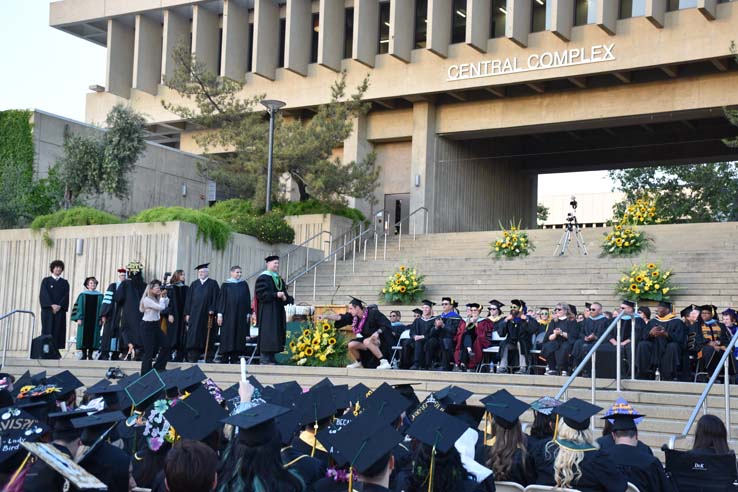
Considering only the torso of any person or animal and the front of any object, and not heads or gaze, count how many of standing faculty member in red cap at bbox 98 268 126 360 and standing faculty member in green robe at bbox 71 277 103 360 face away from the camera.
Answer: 0

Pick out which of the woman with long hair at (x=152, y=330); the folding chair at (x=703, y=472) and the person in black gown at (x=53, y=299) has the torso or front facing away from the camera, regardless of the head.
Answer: the folding chair

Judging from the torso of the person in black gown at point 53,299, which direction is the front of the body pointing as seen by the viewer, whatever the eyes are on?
toward the camera

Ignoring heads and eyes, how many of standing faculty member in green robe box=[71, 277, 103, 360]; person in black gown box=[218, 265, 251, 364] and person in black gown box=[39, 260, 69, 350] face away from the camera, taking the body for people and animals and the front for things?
0

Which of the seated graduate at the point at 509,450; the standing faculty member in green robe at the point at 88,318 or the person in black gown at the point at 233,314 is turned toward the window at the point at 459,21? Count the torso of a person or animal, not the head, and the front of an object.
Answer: the seated graduate

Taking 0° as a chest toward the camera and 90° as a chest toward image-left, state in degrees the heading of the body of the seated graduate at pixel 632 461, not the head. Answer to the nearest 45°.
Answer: approximately 180°

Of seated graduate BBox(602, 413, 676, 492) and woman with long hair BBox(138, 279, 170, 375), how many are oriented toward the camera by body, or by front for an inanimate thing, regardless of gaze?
0

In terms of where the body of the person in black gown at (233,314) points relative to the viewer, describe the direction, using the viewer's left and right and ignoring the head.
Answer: facing the viewer and to the right of the viewer

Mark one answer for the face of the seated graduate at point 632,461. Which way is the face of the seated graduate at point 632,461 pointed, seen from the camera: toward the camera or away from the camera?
away from the camera

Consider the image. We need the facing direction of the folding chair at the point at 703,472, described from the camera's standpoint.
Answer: facing away from the viewer

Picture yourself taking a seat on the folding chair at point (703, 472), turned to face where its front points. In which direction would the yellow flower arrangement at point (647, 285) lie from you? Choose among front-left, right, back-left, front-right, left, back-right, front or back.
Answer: front

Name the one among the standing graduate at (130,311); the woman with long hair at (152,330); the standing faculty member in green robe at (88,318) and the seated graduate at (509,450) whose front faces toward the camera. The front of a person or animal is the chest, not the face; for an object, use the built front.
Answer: the standing faculty member in green robe at (88,318)

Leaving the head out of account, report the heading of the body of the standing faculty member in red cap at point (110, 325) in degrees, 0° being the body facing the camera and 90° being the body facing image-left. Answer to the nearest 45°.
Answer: approximately 315°

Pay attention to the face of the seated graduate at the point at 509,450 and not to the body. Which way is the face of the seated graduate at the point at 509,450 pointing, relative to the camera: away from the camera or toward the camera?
away from the camera

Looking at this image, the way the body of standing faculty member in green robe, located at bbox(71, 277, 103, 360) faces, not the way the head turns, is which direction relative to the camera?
toward the camera

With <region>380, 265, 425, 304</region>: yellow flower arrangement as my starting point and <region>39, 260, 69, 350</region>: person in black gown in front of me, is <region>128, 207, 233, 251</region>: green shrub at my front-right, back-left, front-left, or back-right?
front-right

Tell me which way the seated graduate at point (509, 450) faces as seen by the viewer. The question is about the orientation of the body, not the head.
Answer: away from the camera
